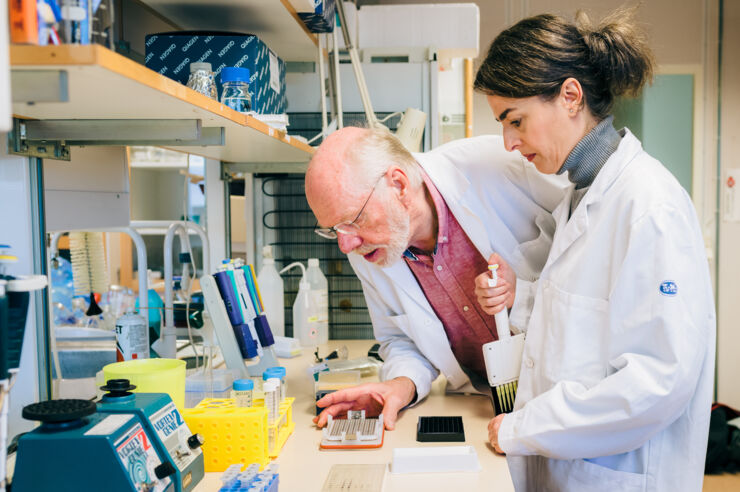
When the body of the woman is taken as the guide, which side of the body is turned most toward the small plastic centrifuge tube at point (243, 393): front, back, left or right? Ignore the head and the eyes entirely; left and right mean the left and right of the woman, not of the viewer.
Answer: front

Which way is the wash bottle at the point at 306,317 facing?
to the viewer's left

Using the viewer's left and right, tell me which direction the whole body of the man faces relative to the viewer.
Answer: facing the viewer and to the left of the viewer

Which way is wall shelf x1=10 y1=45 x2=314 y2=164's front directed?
to the viewer's right

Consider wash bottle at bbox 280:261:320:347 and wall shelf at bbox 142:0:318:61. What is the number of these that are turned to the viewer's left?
1

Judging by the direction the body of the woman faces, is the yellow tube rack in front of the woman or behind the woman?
in front

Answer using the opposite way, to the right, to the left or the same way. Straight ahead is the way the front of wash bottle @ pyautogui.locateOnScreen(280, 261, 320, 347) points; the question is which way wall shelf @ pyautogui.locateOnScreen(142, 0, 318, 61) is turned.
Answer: the opposite way

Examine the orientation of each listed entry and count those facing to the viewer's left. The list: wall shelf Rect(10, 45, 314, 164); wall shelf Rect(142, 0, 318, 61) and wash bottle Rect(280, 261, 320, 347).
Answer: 1

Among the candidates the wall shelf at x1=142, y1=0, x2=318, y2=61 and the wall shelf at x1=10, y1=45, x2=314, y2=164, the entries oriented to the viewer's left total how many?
0

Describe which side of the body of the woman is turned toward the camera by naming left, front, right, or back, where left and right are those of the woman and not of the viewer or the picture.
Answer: left

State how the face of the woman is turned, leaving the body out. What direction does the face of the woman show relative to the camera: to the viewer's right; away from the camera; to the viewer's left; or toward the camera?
to the viewer's left

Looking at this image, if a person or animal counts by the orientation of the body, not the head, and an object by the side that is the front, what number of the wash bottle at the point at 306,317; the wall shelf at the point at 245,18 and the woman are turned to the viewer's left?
2

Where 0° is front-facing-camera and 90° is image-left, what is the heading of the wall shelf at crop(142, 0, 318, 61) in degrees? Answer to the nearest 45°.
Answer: approximately 270°
